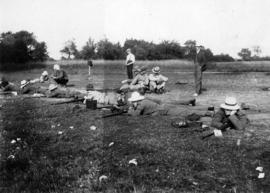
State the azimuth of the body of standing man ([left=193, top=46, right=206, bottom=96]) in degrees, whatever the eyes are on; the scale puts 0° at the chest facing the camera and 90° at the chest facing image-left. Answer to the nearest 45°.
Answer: approximately 90°

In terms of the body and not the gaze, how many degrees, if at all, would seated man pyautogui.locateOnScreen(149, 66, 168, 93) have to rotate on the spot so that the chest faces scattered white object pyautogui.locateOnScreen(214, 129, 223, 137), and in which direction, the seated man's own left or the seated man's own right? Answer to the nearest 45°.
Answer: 0° — they already face it

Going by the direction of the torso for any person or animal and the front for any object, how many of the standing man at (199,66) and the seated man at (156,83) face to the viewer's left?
1

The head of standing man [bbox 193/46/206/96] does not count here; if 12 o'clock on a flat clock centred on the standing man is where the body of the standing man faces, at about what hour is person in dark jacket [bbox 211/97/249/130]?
The person in dark jacket is roughly at 9 o'clock from the standing man.

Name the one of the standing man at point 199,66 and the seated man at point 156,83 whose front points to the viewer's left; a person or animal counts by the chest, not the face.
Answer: the standing man

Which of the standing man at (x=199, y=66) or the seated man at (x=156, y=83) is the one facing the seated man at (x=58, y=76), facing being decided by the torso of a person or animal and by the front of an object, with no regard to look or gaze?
the standing man

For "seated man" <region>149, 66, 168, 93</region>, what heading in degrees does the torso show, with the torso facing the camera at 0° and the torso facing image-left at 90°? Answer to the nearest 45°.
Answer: approximately 0°

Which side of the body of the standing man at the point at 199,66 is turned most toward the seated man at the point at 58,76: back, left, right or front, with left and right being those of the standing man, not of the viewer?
front
